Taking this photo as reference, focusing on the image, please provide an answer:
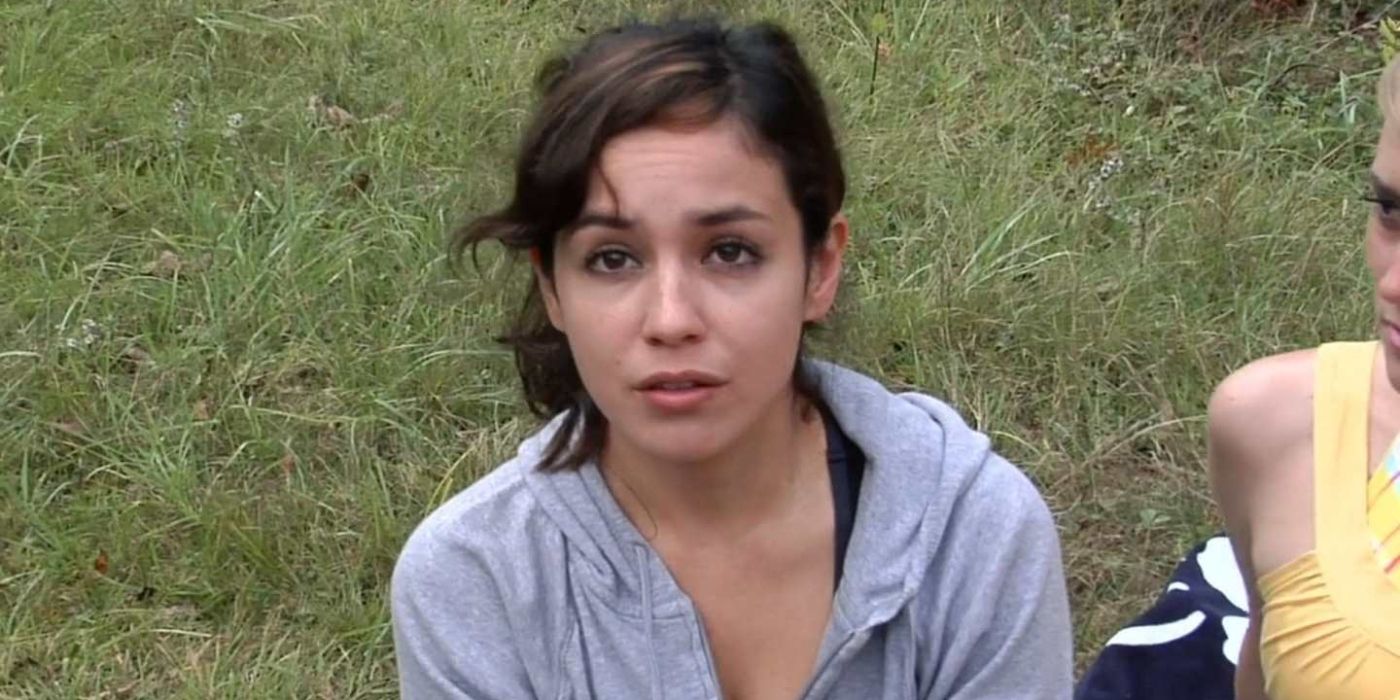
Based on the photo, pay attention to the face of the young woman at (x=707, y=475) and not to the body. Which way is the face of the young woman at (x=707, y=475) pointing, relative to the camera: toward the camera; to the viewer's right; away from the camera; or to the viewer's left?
toward the camera

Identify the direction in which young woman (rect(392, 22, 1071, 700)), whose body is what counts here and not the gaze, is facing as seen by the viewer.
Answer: toward the camera

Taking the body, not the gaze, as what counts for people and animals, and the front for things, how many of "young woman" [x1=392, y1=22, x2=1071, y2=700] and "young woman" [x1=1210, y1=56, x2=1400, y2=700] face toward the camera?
2

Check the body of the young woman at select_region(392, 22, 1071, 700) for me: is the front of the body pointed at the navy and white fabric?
no

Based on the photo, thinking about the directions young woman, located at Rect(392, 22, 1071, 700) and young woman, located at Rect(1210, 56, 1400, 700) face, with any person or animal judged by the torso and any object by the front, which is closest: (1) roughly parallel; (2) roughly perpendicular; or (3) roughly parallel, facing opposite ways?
roughly parallel

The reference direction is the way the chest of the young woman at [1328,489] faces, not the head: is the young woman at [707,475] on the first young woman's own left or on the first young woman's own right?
on the first young woman's own right

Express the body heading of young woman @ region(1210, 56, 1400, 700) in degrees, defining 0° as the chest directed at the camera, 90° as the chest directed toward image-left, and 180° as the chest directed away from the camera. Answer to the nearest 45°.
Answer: approximately 0°

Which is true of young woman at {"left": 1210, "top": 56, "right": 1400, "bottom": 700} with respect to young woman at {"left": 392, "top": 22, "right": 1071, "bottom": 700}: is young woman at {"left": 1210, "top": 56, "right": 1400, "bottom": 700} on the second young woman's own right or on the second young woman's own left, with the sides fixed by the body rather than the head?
on the second young woman's own left
